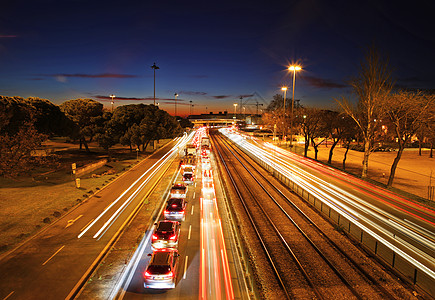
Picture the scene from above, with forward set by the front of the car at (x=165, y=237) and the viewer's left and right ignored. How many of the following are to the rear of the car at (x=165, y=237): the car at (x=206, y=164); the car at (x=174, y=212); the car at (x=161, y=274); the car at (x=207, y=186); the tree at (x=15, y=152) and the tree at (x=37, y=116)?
1

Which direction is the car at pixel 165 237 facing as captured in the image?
away from the camera

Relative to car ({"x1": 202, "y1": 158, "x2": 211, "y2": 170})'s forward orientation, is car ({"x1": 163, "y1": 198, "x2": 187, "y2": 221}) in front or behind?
behind

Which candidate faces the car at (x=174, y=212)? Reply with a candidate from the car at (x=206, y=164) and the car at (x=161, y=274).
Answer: the car at (x=161, y=274)

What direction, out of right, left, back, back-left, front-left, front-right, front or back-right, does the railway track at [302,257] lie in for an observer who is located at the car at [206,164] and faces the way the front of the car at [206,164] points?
back

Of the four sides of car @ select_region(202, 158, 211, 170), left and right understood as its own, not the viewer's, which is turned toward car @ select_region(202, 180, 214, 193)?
back

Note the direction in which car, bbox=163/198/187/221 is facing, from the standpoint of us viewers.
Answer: facing away from the viewer

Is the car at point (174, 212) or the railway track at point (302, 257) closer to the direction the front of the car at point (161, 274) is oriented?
the car

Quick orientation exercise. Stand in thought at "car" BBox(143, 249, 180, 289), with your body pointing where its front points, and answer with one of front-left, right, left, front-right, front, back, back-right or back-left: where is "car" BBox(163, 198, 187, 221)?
front

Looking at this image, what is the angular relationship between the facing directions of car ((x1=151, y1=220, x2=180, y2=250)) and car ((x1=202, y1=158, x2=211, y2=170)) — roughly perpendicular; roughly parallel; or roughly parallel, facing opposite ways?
roughly parallel

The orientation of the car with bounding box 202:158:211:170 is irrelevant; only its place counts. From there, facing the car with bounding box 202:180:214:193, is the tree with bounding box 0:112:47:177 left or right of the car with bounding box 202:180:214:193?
right

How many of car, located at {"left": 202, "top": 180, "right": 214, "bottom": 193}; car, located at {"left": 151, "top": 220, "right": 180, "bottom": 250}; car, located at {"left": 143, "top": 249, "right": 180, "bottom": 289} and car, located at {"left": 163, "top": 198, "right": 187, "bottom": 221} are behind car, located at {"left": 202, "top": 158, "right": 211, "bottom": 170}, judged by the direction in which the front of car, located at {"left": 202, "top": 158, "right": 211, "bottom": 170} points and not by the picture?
4

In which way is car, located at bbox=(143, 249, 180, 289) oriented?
away from the camera

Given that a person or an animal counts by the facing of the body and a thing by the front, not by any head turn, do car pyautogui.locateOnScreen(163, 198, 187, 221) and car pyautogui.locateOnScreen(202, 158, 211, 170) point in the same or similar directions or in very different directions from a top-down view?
same or similar directions

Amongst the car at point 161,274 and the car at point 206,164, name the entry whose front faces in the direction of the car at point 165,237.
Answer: the car at point 161,274

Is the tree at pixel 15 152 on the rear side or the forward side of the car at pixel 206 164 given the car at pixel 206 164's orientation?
on the rear side

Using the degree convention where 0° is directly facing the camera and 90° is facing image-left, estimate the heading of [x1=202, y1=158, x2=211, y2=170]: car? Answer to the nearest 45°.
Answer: approximately 180°

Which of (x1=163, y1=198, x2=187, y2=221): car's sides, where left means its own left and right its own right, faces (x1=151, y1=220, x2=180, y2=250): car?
back

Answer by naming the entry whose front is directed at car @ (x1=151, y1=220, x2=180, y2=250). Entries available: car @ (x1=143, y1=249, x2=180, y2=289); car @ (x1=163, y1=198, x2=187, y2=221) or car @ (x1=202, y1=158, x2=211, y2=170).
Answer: car @ (x1=143, y1=249, x2=180, y2=289)
